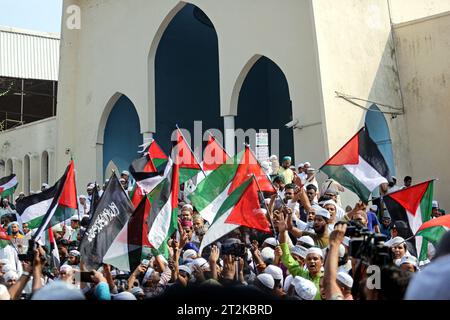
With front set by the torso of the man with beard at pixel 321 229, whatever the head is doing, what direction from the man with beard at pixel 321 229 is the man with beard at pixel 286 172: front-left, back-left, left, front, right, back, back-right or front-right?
back-right

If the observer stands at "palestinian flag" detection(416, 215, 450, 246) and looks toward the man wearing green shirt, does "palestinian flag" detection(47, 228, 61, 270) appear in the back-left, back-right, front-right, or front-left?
front-right

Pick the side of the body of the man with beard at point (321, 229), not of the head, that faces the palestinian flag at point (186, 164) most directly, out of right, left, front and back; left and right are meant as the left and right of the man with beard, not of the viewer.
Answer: right

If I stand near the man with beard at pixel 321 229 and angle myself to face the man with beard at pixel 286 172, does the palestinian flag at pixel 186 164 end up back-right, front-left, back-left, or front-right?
front-left

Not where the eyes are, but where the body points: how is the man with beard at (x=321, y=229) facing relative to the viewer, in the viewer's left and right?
facing the viewer and to the left of the viewer

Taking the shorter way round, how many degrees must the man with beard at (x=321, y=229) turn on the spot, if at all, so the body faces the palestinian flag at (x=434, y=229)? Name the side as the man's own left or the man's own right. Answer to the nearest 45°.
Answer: approximately 135° to the man's own left

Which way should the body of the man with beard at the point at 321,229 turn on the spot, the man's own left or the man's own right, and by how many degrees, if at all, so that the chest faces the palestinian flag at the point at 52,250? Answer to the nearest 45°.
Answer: approximately 45° to the man's own right

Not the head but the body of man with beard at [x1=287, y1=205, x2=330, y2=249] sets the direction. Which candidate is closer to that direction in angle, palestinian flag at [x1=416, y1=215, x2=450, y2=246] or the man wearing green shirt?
the man wearing green shirt
